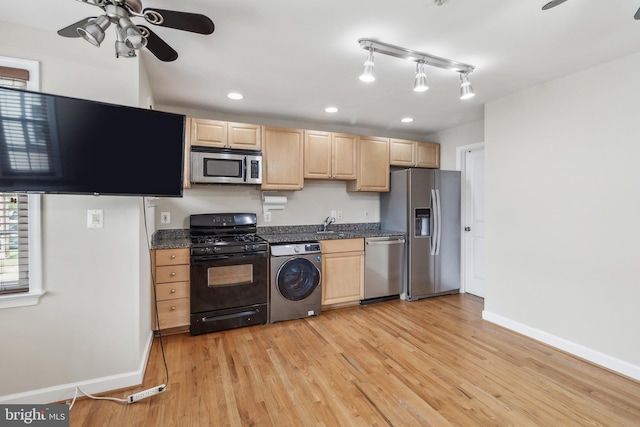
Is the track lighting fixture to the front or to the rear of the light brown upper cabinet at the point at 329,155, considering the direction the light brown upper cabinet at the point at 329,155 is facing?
to the front

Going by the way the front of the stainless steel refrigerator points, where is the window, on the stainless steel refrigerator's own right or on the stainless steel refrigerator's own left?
on the stainless steel refrigerator's own right

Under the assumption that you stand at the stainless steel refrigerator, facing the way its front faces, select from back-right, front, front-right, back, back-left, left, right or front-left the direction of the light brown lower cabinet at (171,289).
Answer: right

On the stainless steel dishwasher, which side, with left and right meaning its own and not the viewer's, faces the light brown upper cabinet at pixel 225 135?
right

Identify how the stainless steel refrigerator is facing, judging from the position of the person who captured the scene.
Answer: facing the viewer and to the right of the viewer

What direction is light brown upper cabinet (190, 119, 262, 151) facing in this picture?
toward the camera

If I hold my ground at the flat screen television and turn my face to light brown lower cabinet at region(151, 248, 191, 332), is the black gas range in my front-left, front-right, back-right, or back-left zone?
front-right

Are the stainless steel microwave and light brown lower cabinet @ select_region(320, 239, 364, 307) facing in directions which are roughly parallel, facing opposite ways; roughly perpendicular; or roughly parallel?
roughly parallel

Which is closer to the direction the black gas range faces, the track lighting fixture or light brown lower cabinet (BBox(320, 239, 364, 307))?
the track lighting fixture

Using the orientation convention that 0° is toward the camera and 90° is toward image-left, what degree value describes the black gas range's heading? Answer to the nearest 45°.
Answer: approximately 0°

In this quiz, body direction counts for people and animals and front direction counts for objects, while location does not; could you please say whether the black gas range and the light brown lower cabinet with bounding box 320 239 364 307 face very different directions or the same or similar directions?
same or similar directions

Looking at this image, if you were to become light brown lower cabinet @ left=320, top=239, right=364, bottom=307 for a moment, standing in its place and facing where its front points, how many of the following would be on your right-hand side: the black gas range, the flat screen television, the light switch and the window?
4

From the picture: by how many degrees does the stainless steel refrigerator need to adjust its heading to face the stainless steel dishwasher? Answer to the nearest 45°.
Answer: approximately 90° to its right

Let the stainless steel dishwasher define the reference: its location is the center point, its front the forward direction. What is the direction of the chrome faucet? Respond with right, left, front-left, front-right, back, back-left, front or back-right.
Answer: back-right
